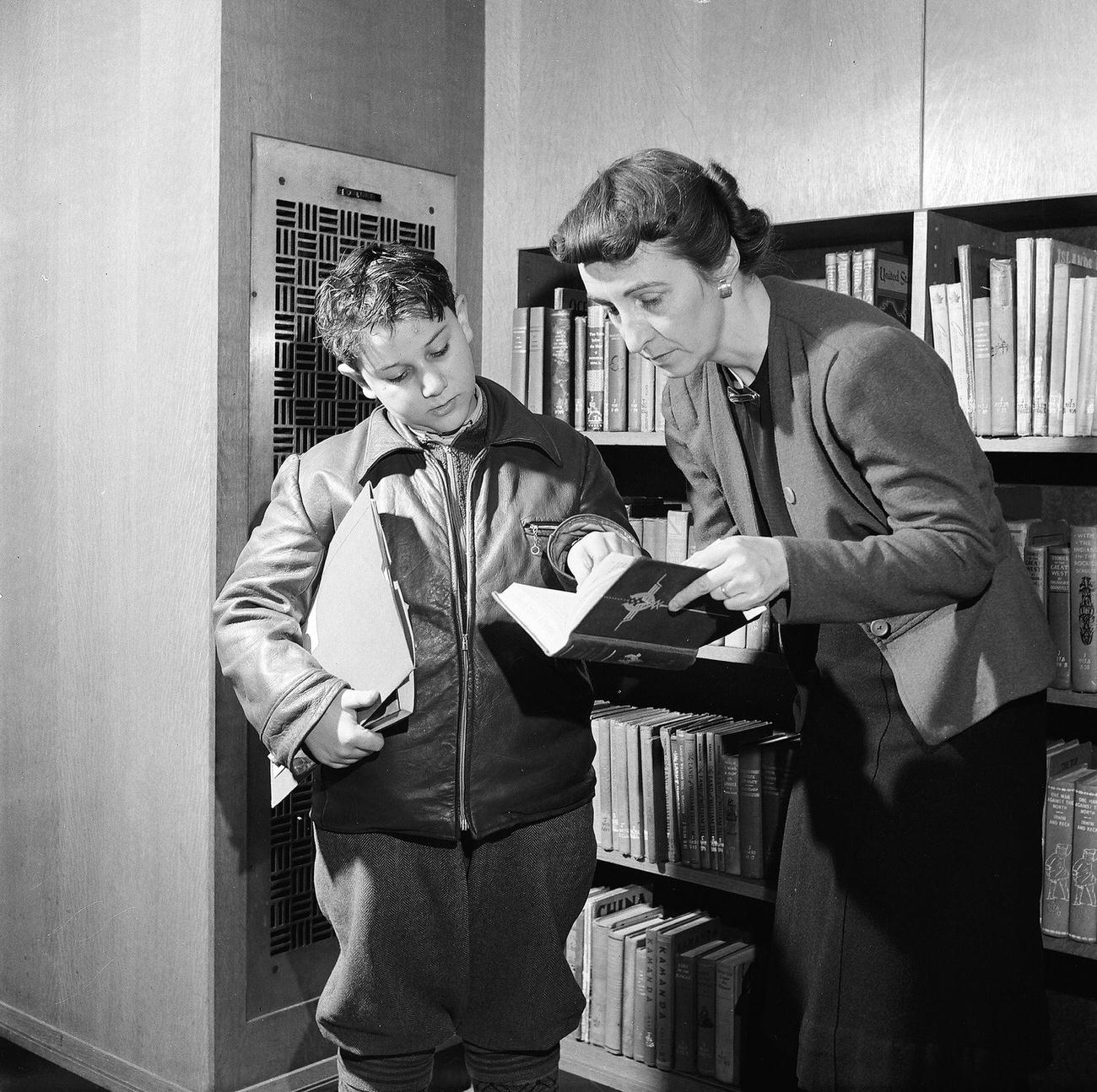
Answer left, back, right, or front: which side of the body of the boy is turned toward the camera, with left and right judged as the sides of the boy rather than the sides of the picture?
front

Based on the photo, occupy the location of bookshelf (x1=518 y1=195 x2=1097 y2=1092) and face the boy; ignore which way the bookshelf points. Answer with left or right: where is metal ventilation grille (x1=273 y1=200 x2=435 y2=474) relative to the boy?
right

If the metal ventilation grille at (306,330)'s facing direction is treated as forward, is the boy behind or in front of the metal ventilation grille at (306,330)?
in front

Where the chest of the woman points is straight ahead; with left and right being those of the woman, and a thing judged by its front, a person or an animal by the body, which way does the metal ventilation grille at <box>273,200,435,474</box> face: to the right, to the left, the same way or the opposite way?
to the left

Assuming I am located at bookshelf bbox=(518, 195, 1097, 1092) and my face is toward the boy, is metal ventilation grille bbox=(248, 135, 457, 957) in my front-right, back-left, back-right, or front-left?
front-right

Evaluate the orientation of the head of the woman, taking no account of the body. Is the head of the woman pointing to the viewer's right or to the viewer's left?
to the viewer's left

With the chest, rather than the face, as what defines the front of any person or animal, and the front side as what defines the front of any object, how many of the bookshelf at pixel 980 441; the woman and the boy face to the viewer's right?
0

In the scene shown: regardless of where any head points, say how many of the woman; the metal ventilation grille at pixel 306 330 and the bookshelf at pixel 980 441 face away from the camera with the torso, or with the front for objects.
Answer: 0

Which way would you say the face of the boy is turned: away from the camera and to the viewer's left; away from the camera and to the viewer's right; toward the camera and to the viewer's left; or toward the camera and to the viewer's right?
toward the camera and to the viewer's right

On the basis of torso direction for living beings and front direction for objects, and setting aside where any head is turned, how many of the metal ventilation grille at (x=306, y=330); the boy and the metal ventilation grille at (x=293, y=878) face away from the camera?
0

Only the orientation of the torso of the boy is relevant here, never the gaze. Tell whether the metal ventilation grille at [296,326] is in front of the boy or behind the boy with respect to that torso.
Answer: behind

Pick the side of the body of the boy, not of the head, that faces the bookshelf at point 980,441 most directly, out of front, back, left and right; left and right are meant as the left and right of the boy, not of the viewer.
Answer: left

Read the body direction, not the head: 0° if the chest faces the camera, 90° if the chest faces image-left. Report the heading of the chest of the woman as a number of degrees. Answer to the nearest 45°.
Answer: approximately 45°

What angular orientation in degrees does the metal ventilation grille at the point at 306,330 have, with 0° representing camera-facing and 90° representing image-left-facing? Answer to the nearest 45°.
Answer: approximately 315°

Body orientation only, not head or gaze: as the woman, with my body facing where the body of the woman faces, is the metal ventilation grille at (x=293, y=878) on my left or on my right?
on my right
